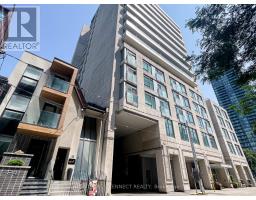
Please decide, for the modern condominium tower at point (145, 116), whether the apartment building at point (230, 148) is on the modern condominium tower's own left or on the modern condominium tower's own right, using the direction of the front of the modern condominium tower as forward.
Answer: on the modern condominium tower's own left

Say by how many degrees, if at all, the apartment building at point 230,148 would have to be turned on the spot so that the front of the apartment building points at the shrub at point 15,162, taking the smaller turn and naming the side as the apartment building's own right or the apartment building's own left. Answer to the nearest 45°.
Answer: approximately 45° to the apartment building's own right

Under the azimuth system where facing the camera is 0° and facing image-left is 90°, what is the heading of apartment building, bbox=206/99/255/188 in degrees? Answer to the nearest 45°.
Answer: approximately 315°

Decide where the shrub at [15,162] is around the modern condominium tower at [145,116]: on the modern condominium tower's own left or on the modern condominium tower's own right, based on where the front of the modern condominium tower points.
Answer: on the modern condominium tower's own right
